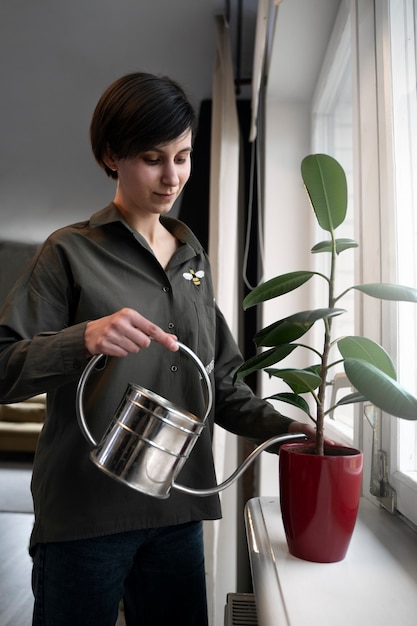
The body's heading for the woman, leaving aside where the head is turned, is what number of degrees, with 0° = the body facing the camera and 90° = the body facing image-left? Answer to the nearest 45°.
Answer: approximately 315°

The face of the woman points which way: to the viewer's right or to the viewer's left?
to the viewer's right

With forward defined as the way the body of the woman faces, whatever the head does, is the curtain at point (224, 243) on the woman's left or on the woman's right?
on the woman's left

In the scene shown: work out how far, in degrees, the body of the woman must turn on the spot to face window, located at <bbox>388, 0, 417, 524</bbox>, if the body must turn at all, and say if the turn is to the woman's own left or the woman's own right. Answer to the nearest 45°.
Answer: approximately 45° to the woman's own left
